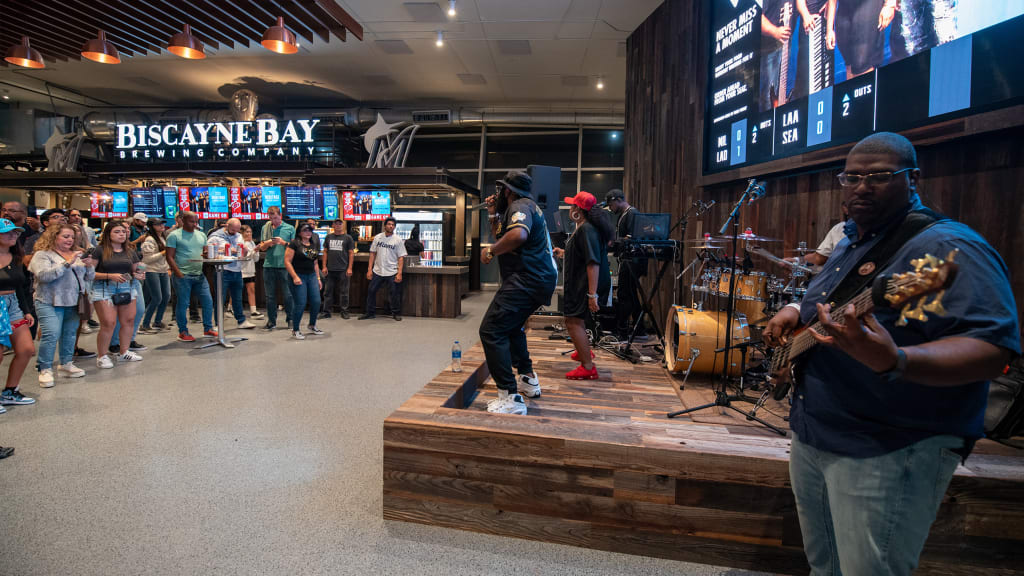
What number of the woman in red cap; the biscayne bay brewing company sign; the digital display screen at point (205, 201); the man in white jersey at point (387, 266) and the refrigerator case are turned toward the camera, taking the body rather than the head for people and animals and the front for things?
4

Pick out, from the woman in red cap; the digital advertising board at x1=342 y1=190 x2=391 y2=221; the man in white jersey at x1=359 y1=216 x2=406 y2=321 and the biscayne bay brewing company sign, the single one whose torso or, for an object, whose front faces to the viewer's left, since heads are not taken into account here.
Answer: the woman in red cap

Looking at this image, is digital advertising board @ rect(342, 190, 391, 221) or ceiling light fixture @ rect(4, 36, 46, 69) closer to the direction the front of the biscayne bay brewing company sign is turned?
the ceiling light fixture

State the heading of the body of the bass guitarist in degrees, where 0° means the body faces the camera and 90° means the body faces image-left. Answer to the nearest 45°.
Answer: approximately 45°

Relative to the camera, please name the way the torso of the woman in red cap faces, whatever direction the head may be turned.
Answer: to the viewer's left

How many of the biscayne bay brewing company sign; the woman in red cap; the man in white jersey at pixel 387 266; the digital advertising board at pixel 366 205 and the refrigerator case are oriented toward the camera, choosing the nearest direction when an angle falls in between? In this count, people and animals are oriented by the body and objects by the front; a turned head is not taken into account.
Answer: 4

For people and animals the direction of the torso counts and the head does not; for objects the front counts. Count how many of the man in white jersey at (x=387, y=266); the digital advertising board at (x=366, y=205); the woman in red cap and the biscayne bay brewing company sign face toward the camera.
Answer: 3

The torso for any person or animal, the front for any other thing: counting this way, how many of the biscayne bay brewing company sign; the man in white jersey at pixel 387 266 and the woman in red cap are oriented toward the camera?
2
